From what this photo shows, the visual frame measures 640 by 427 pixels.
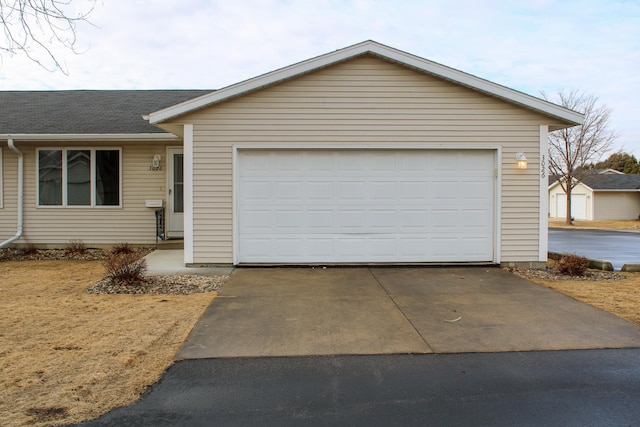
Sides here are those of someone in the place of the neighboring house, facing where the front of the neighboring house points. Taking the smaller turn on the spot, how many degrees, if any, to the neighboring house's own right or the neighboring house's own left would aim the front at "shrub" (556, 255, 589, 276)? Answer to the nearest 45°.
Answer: approximately 45° to the neighboring house's own left

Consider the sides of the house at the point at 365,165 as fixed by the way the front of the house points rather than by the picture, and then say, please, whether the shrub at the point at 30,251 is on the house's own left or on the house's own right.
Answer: on the house's own right

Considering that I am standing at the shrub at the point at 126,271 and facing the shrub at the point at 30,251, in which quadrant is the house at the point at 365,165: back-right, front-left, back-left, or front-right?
back-right

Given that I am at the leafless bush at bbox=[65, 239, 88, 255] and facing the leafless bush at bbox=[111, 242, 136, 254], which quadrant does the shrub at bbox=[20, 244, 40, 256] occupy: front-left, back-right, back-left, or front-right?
back-right

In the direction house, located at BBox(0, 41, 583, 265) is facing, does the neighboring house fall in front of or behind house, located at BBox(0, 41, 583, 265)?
behind

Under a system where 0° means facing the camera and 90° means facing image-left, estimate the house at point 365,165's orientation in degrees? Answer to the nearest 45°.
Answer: approximately 0°

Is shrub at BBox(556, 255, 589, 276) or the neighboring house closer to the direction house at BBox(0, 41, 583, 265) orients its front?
the shrub

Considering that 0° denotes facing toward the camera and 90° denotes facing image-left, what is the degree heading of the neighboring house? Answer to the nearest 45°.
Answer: approximately 45°
